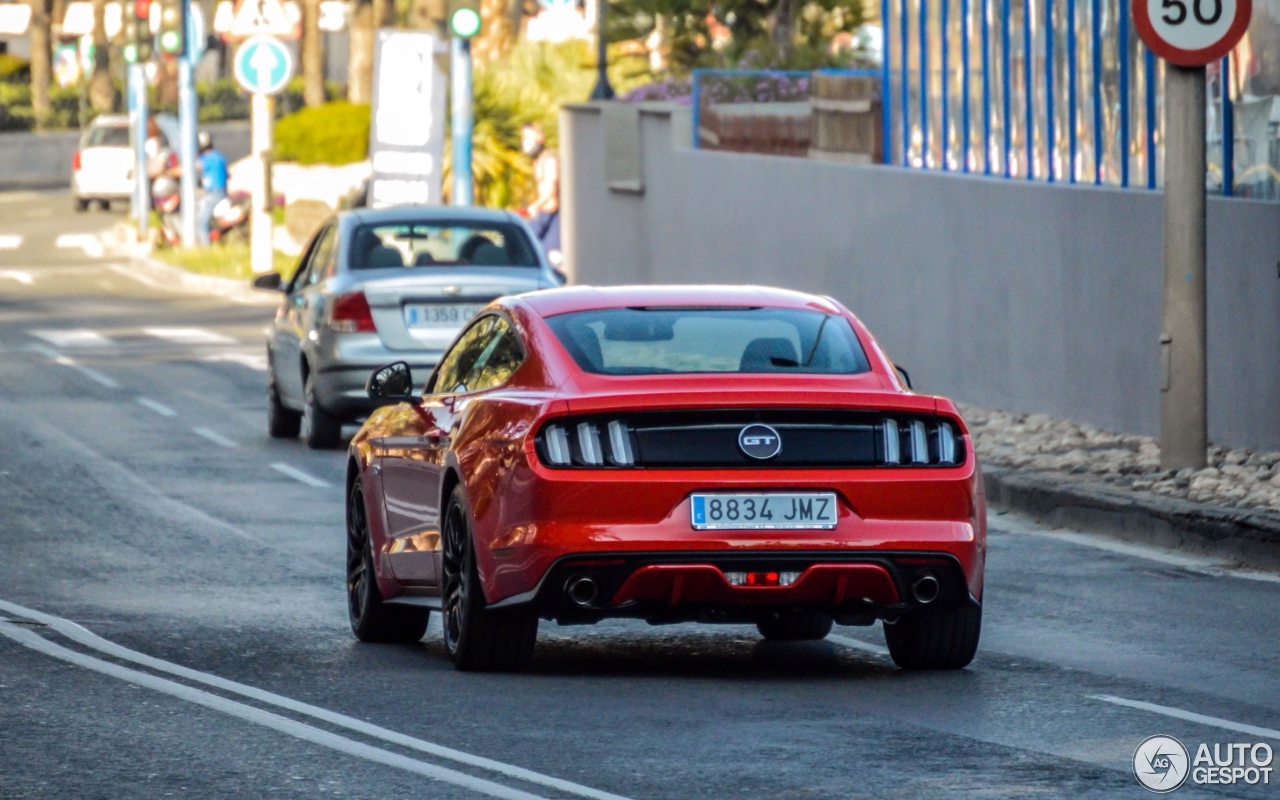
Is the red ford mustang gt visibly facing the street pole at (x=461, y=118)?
yes

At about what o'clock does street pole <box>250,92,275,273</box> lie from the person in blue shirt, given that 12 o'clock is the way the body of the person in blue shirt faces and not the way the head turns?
The street pole is roughly at 9 o'clock from the person in blue shirt.

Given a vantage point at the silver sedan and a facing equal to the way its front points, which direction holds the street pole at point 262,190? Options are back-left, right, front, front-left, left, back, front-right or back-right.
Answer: front

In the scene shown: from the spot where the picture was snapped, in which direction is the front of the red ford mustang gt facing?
facing away from the viewer

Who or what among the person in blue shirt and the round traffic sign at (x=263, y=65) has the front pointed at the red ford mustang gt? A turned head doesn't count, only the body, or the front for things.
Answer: the round traffic sign

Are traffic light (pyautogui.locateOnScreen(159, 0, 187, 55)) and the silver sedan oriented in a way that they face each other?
yes

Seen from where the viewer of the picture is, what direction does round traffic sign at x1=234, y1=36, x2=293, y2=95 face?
facing the viewer

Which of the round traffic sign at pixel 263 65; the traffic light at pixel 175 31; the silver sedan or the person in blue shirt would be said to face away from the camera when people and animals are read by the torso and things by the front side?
the silver sedan

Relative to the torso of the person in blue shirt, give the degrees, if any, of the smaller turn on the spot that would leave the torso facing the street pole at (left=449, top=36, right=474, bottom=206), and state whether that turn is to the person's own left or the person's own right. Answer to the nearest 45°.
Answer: approximately 90° to the person's own left

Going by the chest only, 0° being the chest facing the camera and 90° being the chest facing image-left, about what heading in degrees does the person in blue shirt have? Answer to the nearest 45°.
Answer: approximately 90°

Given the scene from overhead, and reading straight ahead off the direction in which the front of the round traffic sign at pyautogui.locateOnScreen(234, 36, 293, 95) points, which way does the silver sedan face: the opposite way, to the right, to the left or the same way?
the opposite way

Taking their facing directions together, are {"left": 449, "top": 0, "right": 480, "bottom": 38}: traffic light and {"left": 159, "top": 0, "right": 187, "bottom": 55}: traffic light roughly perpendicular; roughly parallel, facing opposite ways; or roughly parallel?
roughly parallel

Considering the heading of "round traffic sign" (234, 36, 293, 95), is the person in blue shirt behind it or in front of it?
behind

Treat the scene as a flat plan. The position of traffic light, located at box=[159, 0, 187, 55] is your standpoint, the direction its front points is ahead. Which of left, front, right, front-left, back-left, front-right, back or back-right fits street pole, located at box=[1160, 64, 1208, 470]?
front

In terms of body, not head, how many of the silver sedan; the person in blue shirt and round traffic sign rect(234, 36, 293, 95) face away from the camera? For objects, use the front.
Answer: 1

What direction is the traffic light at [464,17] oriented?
toward the camera
